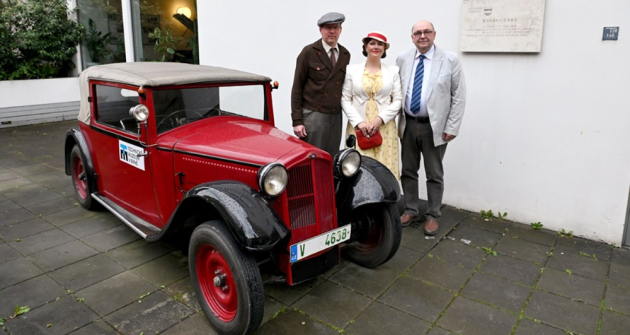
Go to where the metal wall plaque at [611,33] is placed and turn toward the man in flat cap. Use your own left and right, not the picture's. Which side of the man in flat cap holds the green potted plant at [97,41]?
right

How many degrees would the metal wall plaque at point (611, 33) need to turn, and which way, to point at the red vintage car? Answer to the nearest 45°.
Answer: approximately 45° to its right

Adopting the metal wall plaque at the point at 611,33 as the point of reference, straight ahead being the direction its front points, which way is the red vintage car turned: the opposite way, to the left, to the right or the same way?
to the left

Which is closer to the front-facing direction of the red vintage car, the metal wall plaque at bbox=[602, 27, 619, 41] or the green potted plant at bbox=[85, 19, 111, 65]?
the metal wall plaque

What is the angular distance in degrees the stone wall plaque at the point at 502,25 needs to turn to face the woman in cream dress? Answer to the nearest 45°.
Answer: approximately 45° to its right

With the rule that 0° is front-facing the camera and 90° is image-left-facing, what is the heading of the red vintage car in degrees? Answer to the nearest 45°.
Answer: approximately 315°

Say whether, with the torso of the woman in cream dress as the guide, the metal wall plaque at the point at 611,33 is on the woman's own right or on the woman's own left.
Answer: on the woman's own left

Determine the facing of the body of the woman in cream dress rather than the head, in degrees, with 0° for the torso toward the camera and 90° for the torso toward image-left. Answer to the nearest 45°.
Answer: approximately 0°
